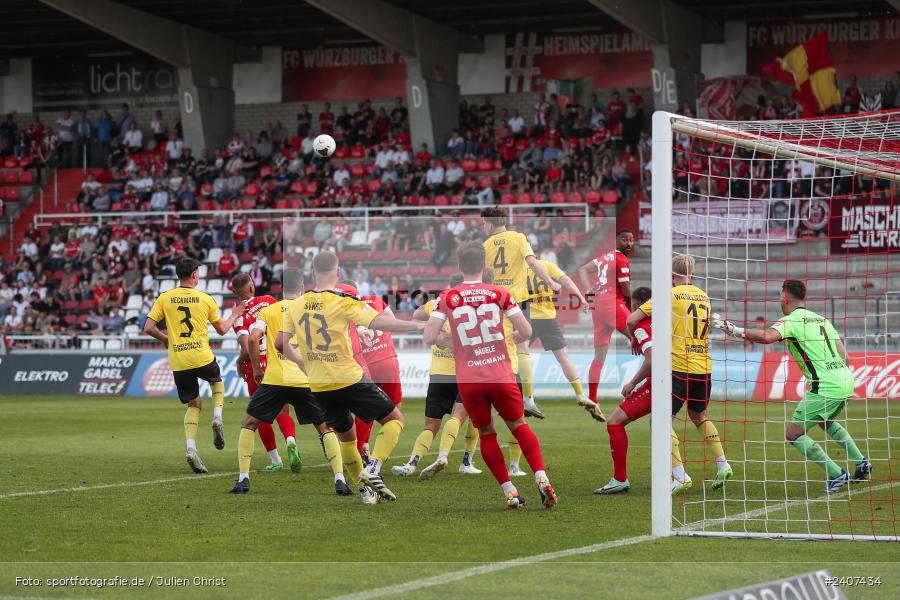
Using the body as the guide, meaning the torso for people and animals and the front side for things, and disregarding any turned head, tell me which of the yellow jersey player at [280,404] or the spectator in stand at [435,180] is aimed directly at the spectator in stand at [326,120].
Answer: the yellow jersey player

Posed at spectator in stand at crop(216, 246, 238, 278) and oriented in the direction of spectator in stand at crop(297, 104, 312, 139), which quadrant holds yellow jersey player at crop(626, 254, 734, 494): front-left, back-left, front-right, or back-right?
back-right

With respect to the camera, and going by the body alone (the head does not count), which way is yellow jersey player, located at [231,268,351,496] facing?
away from the camera

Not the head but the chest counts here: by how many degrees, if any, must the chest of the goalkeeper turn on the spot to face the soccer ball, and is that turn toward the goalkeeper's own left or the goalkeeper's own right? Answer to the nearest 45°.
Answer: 0° — they already face it

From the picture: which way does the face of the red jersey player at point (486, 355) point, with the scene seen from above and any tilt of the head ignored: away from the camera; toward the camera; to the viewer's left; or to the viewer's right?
away from the camera

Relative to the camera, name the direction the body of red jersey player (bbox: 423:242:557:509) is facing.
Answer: away from the camera

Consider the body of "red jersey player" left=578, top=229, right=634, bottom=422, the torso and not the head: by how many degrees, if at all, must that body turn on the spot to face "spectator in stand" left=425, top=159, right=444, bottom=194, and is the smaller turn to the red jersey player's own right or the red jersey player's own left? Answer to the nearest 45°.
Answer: approximately 45° to the red jersey player's own left

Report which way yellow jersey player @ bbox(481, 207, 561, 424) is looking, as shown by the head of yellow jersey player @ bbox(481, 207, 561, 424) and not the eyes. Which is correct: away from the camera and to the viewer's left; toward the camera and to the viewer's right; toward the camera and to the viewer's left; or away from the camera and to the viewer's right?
away from the camera and to the viewer's left

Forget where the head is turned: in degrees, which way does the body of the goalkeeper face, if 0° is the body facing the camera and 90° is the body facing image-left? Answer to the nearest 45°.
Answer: approximately 135°

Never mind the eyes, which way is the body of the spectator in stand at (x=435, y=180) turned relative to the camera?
toward the camera

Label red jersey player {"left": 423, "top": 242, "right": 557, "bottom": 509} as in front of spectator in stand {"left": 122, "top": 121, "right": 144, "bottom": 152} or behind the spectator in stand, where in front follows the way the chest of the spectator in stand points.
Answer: in front

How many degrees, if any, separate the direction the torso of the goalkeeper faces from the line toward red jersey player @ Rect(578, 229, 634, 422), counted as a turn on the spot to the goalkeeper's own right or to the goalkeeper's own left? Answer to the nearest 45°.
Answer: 0° — they already face them

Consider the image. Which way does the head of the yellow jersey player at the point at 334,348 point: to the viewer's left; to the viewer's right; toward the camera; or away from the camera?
away from the camera
